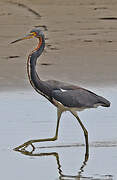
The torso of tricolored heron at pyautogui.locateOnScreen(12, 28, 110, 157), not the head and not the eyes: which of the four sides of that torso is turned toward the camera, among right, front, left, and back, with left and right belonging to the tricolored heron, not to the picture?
left
